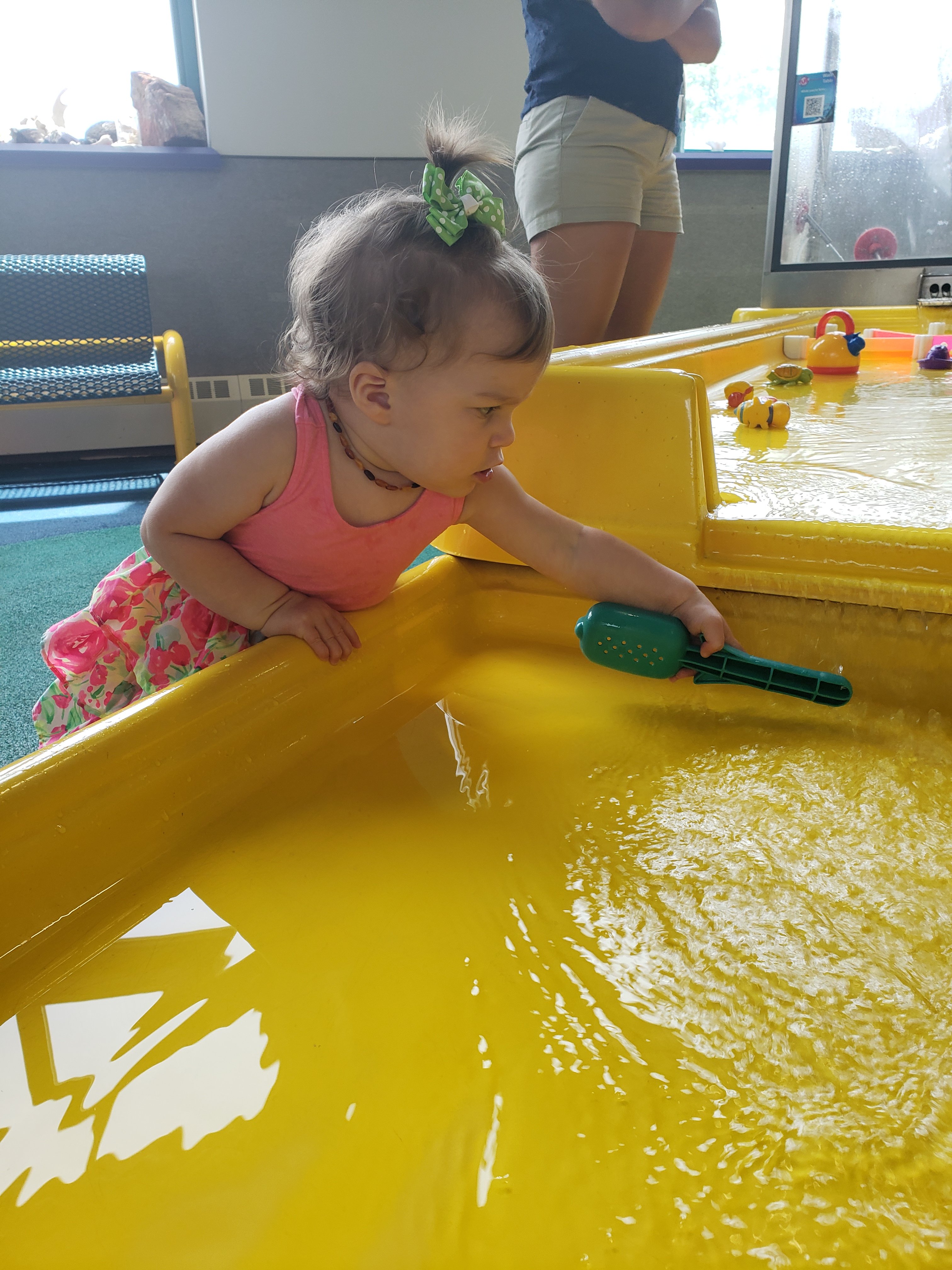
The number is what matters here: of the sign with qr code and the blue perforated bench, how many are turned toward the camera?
2

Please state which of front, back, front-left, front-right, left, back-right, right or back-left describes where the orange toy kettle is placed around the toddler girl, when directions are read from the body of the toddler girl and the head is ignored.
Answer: left

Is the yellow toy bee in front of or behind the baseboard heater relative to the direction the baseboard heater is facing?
in front

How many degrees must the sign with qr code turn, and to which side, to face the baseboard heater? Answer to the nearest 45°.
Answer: approximately 90° to its right

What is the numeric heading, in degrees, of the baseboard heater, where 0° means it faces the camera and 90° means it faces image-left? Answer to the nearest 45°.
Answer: approximately 0°

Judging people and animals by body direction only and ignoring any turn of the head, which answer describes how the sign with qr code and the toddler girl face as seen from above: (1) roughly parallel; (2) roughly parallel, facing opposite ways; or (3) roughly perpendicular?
roughly perpendicular

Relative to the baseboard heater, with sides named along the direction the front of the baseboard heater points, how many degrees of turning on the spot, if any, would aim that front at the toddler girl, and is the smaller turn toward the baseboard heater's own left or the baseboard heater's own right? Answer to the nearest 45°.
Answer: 0° — it already faces them

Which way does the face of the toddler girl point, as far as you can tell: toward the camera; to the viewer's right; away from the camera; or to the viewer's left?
to the viewer's right

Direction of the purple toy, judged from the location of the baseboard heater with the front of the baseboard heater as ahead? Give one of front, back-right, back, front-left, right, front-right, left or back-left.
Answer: front-left

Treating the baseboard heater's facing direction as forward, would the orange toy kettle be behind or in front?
in front
